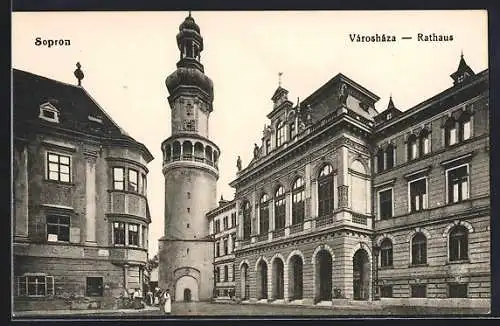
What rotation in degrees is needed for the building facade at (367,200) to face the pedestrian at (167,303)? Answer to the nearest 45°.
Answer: approximately 45° to its right

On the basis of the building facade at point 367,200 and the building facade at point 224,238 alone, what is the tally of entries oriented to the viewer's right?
0

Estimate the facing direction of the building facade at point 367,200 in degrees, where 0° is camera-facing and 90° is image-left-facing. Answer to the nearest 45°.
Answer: approximately 45°
